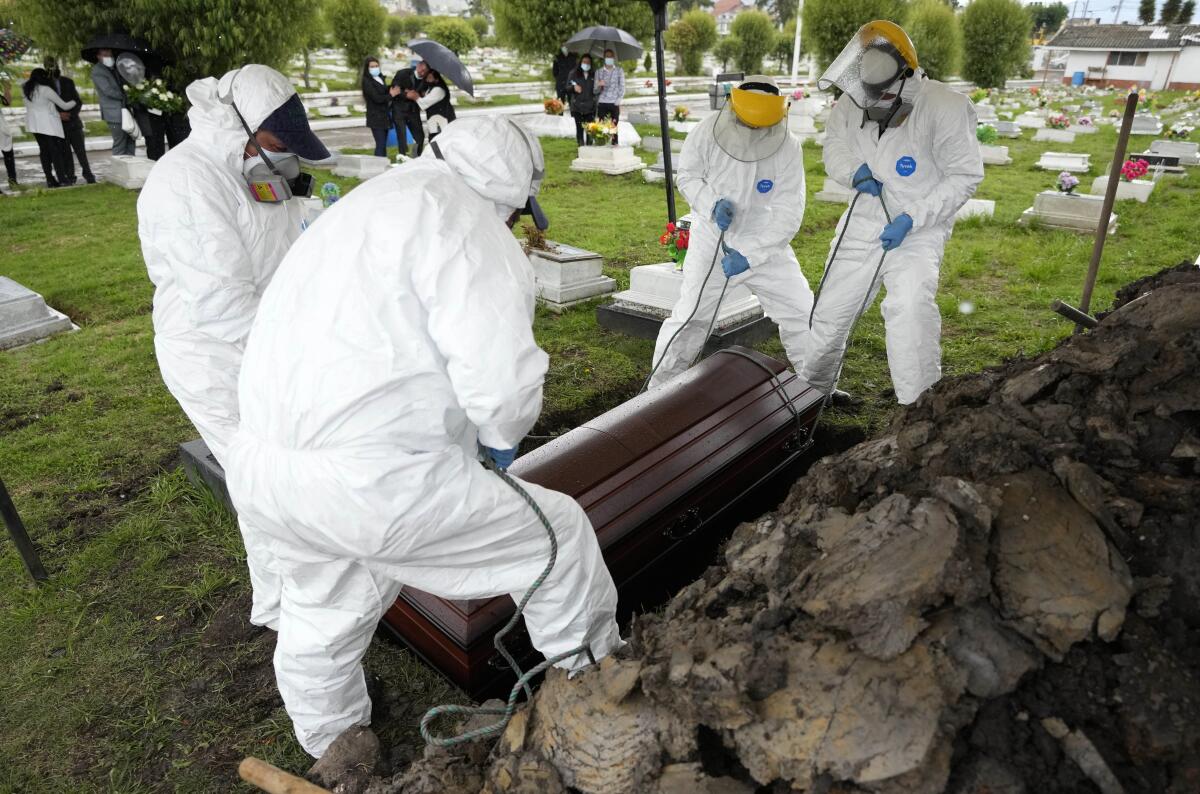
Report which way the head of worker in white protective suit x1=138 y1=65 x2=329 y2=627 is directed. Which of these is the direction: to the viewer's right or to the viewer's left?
to the viewer's right

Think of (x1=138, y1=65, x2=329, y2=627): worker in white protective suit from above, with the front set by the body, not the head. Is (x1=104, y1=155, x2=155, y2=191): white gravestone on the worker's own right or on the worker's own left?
on the worker's own left

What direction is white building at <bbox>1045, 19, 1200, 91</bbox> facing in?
toward the camera

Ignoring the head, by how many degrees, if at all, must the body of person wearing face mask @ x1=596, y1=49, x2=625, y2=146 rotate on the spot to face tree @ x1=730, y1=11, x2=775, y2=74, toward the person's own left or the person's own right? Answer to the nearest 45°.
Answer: approximately 180°

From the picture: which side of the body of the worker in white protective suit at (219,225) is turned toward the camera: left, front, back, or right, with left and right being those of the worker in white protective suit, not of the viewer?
right

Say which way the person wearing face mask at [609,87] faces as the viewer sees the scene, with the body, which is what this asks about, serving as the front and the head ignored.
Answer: toward the camera

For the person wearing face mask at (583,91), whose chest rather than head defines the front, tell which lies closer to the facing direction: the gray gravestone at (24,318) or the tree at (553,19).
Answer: the gray gravestone

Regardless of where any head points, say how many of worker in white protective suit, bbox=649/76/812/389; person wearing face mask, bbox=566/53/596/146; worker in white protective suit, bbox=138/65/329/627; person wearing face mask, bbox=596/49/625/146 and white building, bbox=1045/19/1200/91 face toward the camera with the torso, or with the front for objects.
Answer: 4

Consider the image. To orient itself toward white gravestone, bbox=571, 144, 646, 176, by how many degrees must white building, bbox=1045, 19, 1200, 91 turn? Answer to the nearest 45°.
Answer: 0° — it already faces it

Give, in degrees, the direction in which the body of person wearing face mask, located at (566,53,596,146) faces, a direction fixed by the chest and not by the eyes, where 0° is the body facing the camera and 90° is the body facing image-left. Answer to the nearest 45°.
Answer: approximately 0°
